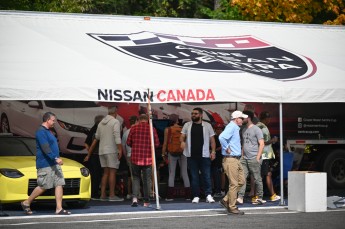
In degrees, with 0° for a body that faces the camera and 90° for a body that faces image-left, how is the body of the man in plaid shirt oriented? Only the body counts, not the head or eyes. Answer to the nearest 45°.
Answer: approximately 180°
